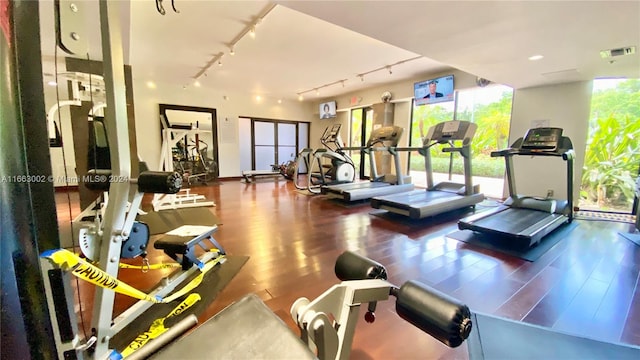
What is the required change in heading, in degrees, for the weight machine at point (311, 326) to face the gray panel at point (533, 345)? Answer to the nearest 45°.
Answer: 0° — it already faces it

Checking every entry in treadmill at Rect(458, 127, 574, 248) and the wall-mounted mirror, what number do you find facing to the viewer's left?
0

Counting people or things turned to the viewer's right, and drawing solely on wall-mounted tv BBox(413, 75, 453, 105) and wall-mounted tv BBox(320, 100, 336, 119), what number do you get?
0

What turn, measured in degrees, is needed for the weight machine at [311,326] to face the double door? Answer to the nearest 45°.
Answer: approximately 45° to its left

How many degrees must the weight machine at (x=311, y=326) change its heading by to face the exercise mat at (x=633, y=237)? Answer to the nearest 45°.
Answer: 0° — it already faces it

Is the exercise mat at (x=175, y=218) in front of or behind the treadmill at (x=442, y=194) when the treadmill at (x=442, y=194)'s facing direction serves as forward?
behind

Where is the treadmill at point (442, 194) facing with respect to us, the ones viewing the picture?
facing away from the viewer and to the right of the viewer

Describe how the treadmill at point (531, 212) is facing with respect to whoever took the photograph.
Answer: facing away from the viewer and to the right of the viewer

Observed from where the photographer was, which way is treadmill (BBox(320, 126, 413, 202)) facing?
facing away from the viewer and to the right of the viewer

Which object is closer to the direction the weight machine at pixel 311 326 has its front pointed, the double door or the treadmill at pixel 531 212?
the treadmill

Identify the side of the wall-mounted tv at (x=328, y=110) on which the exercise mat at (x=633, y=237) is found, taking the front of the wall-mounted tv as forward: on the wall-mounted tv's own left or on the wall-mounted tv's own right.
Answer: on the wall-mounted tv's own left

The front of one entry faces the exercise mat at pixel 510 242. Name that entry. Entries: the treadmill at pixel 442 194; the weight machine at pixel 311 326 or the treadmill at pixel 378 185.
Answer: the weight machine

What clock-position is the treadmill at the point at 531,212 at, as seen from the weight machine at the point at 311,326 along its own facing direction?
The treadmill is roughly at 12 o'clock from the weight machine.

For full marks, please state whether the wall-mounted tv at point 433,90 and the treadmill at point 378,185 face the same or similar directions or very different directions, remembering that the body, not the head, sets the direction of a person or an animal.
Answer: very different directions
